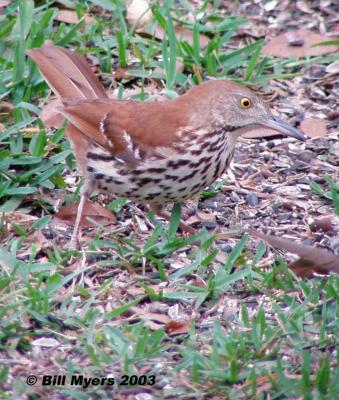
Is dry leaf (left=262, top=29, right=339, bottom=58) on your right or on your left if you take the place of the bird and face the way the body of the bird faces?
on your left

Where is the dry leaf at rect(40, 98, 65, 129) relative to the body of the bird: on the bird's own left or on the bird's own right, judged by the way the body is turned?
on the bird's own left

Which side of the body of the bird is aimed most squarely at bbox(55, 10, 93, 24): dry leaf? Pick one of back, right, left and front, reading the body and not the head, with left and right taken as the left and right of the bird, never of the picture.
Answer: left

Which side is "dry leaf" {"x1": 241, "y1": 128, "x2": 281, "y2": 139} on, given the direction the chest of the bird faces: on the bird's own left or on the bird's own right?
on the bird's own left

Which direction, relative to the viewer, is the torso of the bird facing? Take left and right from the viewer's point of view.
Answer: facing to the right of the viewer

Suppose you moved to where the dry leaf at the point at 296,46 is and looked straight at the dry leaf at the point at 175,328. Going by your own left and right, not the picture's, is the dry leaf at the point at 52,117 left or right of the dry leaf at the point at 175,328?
right

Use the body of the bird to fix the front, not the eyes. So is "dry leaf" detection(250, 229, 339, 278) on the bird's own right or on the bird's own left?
on the bird's own right

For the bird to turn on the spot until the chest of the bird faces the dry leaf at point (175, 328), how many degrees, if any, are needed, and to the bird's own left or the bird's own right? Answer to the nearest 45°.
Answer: approximately 90° to the bird's own right
